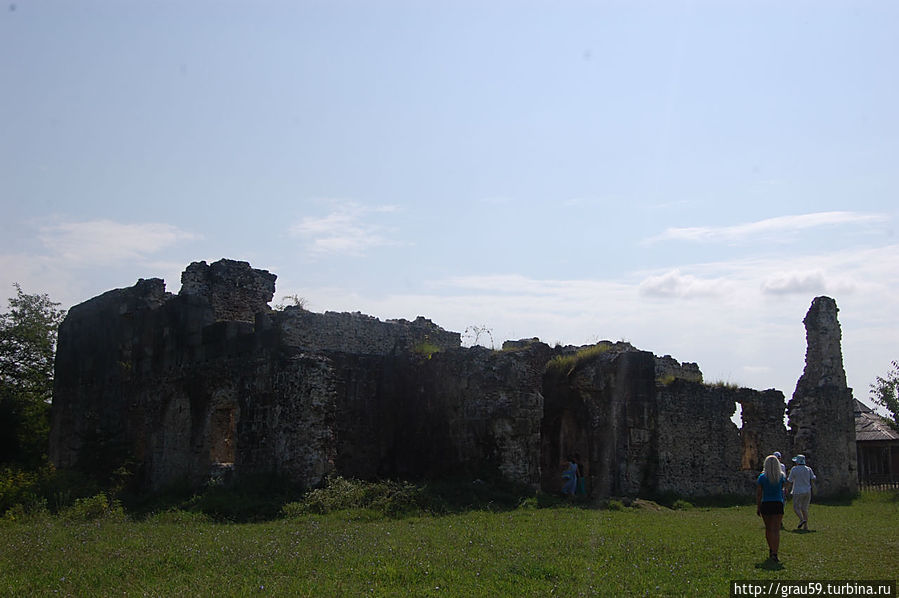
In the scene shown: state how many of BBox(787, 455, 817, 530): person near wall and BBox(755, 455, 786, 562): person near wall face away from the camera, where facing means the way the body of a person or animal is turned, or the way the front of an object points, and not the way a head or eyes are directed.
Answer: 2

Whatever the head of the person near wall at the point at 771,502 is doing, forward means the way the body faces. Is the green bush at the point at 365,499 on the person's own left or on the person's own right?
on the person's own left

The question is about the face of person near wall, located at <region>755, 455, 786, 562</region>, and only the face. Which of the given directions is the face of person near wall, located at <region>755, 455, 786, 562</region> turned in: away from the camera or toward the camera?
away from the camera

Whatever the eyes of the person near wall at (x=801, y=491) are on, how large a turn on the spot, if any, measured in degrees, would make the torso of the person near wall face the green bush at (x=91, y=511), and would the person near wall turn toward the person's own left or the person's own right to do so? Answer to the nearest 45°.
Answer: approximately 90° to the person's own left

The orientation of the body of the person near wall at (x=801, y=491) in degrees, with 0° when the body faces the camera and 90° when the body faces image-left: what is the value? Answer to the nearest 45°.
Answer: approximately 180°

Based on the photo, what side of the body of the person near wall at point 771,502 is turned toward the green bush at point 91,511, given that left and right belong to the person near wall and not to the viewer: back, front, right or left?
left

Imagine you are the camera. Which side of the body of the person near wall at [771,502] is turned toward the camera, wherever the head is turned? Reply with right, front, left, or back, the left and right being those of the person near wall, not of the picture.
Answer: back

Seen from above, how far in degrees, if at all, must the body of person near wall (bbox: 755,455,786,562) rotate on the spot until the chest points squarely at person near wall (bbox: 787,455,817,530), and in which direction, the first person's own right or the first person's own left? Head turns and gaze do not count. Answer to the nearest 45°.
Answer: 0° — they already face them

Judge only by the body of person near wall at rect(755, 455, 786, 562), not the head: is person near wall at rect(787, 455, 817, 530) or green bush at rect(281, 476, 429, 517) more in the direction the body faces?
the person near wall

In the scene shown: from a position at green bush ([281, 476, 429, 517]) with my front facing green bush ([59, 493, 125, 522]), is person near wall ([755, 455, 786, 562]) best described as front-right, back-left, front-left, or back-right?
back-left
